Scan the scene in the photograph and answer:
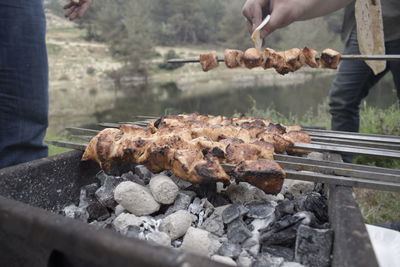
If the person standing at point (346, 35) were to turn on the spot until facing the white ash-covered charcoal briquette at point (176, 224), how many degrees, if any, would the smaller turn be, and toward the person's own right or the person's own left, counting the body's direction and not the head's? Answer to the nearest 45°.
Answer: approximately 45° to the person's own left

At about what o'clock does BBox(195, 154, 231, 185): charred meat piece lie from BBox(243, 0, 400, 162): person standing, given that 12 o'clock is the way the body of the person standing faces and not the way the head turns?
The charred meat piece is roughly at 11 o'clock from the person standing.

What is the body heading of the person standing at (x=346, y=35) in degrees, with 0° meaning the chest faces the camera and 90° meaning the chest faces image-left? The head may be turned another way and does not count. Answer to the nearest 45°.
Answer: approximately 45°

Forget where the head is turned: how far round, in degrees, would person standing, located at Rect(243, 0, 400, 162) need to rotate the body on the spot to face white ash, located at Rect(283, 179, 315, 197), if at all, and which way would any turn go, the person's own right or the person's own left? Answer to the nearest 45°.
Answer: approximately 45° to the person's own left

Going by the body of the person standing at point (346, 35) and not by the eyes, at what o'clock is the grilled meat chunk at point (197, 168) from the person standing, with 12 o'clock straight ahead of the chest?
The grilled meat chunk is roughly at 11 o'clock from the person standing.
